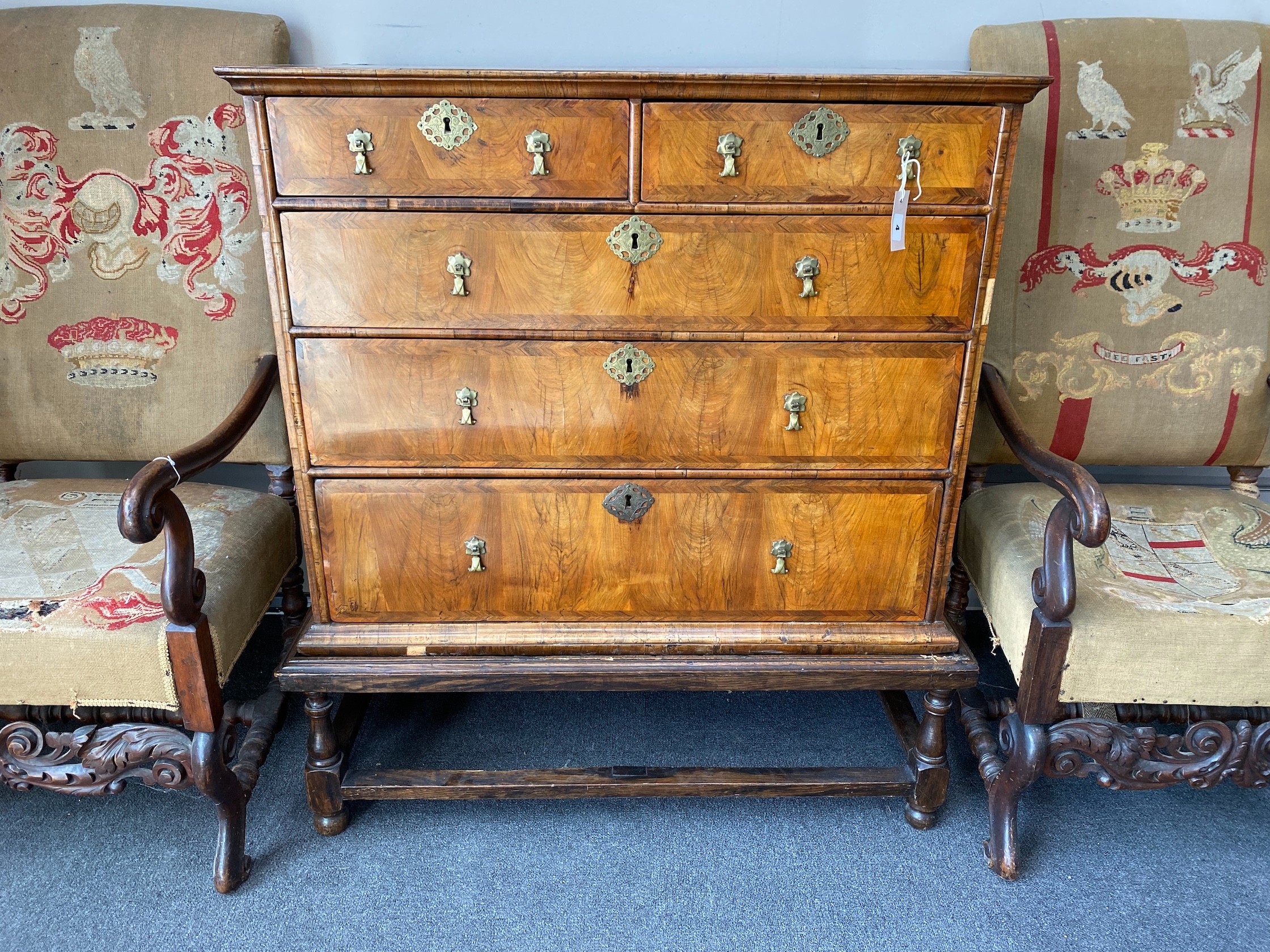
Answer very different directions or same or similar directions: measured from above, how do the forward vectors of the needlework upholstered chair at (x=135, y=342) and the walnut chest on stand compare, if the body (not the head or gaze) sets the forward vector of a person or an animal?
same or similar directions

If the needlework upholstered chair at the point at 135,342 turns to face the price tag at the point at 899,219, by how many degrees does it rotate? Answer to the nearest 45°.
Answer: approximately 90° to its left

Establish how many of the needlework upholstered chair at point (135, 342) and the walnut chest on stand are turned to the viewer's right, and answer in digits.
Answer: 0

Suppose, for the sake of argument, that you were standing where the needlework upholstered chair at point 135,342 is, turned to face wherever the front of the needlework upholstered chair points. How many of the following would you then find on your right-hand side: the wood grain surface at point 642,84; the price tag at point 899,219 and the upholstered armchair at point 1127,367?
0

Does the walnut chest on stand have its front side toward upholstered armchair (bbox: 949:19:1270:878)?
no

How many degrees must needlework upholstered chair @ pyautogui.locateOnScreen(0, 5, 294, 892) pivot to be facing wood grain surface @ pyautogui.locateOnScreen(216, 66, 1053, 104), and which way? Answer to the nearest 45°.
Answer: approximately 90° to its left

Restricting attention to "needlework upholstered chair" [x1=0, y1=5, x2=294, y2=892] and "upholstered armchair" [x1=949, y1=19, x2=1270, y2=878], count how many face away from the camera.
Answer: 0

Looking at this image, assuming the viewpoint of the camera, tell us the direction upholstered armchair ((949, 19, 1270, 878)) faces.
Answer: facing the viewer and to the right of the viewer

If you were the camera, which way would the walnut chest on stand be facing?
facing the viewer

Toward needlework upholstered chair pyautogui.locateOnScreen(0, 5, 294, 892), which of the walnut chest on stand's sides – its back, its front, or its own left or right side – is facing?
right

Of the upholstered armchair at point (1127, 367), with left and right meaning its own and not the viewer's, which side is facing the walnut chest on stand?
right

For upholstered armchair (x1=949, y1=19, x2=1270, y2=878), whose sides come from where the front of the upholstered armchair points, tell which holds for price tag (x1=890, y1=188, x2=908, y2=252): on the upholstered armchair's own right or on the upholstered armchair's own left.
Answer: on the upholstered armchair's own right

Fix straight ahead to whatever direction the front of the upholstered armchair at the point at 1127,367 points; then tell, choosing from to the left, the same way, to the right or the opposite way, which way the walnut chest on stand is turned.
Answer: the same way
